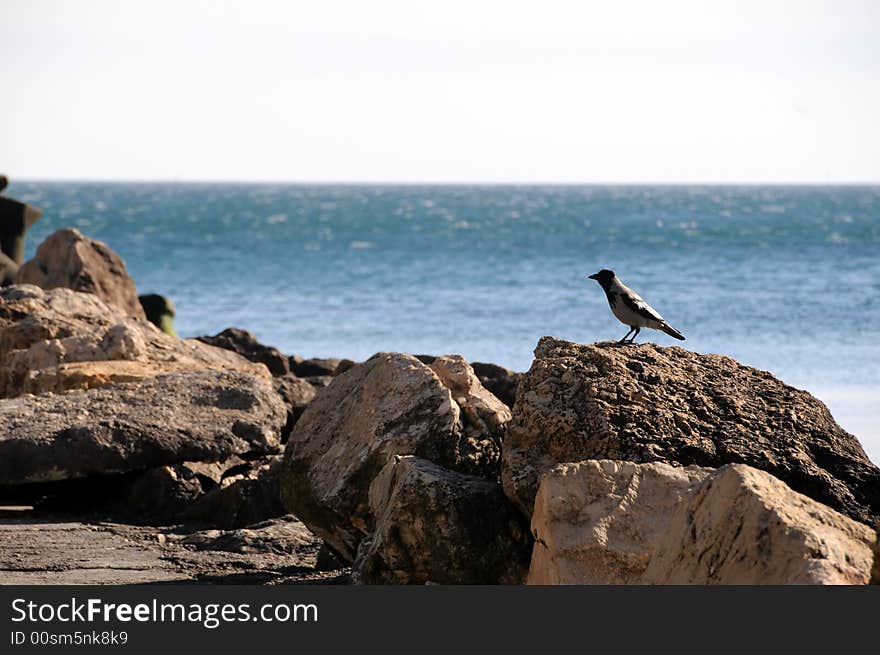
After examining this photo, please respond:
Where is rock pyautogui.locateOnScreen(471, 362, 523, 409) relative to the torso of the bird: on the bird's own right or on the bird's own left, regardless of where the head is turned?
on the bird's own right

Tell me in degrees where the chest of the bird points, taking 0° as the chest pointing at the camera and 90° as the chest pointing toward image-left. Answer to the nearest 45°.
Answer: approximately 90°

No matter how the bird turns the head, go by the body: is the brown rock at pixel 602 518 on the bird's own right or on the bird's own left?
on the bird's own left

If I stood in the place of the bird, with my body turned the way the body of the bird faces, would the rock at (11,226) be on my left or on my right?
on my right

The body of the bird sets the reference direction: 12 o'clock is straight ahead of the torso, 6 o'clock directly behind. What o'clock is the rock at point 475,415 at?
The rock is roughly at 11 o'clock from the bird.

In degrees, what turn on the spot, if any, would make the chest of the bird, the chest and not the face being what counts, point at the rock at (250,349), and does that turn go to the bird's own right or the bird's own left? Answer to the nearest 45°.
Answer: approximately 45° to the bird's own right

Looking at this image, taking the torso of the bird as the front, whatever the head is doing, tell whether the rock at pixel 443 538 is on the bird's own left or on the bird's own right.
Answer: on the bird's own left

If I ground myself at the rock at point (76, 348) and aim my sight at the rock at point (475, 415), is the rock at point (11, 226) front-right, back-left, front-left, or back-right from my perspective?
back-left
